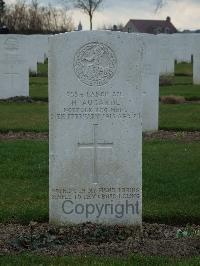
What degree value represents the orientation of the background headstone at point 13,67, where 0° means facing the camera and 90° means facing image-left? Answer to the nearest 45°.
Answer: approximately 0°

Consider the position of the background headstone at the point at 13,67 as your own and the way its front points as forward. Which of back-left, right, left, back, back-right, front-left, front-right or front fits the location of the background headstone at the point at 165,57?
back-left

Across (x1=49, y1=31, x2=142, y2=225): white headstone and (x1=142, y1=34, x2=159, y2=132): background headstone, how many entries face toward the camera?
2

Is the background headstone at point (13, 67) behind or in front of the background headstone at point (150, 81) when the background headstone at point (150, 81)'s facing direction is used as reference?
behind

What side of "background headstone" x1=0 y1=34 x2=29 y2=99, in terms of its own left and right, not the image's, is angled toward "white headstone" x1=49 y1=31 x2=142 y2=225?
front

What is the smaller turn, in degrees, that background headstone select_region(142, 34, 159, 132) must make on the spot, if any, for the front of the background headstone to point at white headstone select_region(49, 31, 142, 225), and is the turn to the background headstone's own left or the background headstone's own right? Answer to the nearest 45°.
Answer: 0° — it already faces it
